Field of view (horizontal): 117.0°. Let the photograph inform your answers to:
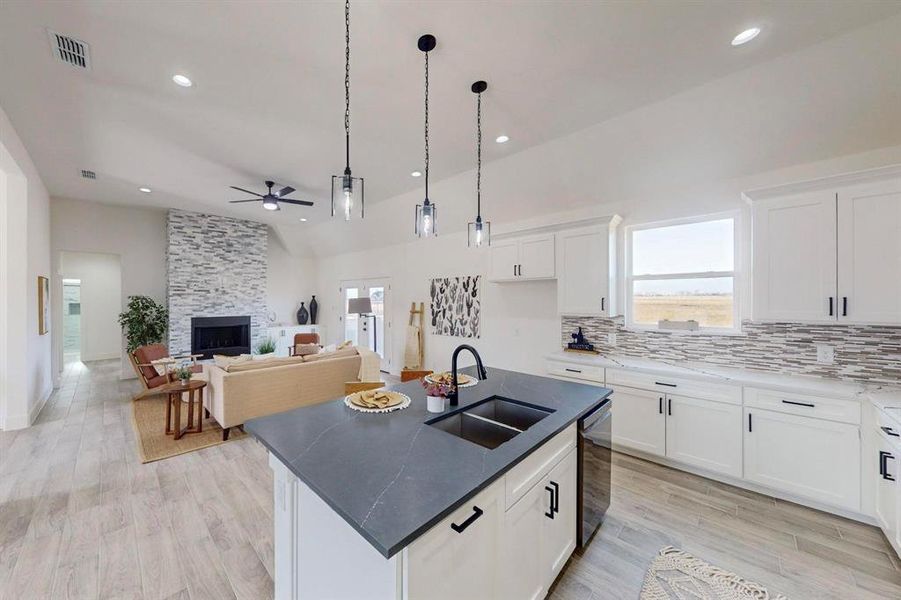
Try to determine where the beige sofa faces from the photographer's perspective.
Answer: facing away from the viewer and to the left of the viewer

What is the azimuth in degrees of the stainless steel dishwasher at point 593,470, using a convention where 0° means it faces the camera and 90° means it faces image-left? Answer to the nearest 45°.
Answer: approximately 270°

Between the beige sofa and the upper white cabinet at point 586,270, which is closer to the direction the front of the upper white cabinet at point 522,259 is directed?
the beige sofa

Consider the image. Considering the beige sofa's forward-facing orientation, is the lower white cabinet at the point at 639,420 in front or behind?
behind

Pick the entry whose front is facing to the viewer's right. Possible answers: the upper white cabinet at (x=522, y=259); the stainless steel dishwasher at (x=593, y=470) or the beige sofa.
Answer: the stainless steel dishwasher

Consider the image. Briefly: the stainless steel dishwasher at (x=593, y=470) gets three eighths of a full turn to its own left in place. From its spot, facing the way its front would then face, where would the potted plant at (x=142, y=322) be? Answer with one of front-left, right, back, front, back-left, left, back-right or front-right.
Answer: front-left

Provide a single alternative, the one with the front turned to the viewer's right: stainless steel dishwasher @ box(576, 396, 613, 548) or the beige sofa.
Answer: the stainless steel dishwasher

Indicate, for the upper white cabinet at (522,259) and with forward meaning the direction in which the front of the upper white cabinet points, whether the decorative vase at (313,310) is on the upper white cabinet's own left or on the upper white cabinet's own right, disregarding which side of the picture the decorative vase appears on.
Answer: on the upper white cabinet's own right

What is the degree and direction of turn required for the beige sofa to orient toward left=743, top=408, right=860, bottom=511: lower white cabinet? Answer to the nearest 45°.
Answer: approximately 180°

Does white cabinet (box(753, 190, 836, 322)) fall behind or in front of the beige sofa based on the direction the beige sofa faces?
behind

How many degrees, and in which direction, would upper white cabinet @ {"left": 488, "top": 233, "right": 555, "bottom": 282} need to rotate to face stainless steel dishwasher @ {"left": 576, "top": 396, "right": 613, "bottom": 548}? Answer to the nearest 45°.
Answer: approximately 45° to its left
